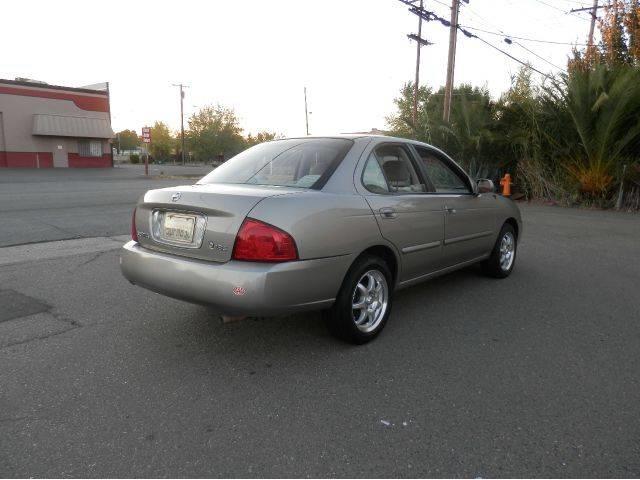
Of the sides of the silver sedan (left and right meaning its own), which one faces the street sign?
left

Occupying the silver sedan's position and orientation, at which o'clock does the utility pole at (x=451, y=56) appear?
The utility pole is roughly at 11 o'clock from the silver sedan.

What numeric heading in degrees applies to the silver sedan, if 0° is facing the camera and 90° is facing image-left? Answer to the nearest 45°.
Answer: approximately 225°

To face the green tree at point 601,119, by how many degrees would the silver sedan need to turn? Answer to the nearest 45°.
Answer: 0° — it already faces it
